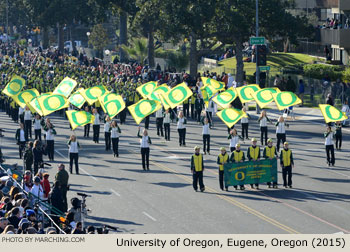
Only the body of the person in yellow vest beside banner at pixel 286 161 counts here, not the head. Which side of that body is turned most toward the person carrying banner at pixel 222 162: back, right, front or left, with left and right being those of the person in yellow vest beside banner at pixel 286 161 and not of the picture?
right

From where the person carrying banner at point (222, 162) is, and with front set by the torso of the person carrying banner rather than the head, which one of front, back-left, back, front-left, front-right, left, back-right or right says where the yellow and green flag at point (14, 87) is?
back-right

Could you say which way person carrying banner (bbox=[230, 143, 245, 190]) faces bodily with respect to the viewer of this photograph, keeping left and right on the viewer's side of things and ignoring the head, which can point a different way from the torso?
facing the viewer

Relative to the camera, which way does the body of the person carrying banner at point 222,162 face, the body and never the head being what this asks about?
toward the camera

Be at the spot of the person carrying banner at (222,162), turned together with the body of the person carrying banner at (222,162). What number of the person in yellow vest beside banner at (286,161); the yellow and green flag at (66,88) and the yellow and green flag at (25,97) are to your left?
1

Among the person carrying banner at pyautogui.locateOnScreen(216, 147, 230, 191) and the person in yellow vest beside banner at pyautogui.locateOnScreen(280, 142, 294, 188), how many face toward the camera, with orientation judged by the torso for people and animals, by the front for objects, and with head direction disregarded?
2

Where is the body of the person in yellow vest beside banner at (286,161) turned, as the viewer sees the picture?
toward the camera

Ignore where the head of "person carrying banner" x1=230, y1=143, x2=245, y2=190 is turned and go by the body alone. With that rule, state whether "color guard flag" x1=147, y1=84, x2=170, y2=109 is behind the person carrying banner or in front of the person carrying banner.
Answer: behind

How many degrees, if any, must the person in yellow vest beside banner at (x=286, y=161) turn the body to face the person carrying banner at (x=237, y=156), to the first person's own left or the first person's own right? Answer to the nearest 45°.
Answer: approximately 90° to the first person's own right

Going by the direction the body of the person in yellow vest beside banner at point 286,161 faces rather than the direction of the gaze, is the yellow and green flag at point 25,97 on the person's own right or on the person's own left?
on the person's own right
